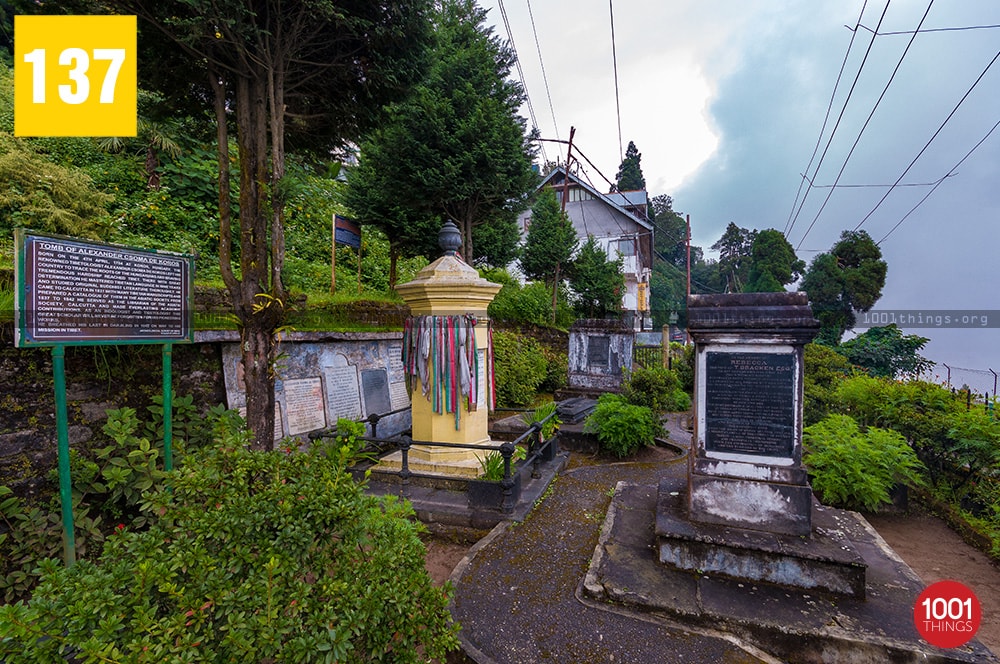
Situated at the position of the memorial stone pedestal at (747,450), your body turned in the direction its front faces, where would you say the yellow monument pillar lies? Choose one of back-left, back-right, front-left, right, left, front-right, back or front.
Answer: right

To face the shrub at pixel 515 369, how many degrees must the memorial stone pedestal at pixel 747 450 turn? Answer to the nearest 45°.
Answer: approximately 135° to its right

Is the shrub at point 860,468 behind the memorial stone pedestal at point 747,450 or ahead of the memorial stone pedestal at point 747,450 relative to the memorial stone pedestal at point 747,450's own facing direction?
behind

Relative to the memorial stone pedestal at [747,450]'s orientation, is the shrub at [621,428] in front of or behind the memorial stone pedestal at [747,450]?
behind

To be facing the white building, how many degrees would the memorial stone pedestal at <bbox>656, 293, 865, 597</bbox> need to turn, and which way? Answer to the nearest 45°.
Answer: approximately 180°

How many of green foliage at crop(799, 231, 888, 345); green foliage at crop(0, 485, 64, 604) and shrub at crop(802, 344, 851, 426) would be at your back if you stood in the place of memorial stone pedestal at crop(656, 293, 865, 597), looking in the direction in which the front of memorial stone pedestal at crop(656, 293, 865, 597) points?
2

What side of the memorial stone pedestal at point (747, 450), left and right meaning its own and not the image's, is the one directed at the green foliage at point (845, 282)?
back

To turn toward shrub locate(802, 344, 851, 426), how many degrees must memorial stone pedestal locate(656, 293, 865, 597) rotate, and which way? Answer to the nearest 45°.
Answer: approximately 180°

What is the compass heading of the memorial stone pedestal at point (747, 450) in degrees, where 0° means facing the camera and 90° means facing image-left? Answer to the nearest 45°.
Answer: approximately 0°

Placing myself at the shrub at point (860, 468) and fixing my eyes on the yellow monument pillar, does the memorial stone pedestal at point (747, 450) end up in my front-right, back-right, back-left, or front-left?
front-left

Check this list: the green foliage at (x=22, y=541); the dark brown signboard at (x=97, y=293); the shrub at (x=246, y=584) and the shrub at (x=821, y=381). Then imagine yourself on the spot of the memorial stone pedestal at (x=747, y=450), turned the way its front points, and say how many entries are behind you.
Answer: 1

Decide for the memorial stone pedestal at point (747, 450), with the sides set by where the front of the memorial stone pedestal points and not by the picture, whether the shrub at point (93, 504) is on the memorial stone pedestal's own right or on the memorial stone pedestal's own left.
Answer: on the memorial stone pedestal's own right
